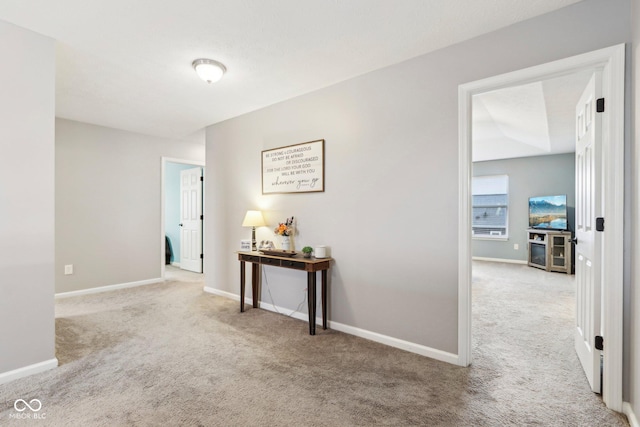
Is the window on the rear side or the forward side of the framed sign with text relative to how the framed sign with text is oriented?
on the rear side

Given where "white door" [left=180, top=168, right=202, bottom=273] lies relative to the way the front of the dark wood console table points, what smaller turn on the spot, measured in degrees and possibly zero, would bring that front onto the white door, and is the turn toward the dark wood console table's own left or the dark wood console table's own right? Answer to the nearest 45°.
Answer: approximately 90° to the dark wood console table's own right

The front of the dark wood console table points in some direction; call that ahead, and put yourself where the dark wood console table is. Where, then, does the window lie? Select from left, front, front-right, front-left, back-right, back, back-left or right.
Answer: back
